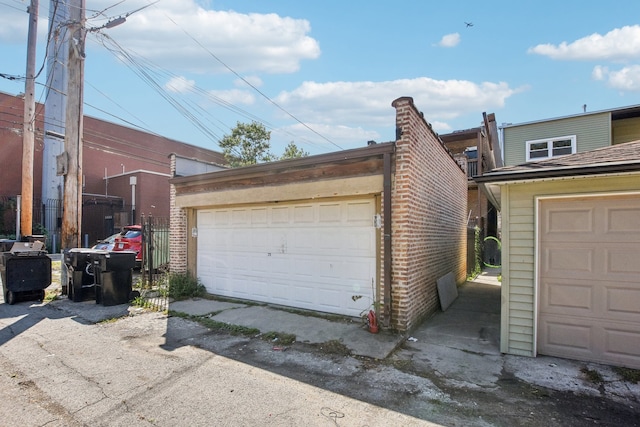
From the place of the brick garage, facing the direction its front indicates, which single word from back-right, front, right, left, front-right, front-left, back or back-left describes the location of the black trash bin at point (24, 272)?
front-right

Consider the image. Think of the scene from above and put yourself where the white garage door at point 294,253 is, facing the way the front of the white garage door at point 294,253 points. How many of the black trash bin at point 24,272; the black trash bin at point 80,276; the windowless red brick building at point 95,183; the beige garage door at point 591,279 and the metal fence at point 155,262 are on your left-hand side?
1

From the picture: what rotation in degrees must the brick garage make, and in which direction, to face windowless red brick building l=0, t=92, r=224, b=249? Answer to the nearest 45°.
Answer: approximately 90° to its right

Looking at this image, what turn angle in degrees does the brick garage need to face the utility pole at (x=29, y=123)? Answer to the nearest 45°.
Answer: approximately 90° to its right

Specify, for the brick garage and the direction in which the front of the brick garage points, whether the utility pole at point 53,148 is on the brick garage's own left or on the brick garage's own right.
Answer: on the brick garage's own right

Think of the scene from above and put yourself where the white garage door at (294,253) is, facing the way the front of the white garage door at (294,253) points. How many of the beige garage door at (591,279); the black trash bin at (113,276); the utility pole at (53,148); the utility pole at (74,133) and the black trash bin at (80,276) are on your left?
1

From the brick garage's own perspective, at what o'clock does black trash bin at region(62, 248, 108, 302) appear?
The black trash bin is roughly at 2 o'clock from the brick garage.

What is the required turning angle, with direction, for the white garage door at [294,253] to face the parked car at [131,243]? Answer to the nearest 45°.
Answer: approximately 90° to its right

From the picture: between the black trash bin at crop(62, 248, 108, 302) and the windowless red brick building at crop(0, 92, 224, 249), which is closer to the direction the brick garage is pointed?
the black trash bin

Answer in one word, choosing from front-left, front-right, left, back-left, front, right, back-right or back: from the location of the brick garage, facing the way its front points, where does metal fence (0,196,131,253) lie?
right

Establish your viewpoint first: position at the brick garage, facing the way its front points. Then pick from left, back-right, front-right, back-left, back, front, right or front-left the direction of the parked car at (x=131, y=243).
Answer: right

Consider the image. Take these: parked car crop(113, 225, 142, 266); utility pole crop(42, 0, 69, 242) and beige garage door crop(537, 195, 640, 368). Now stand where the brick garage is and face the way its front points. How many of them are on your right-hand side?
2

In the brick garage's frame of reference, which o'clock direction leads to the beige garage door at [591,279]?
The beige garage door is roughly at 9 o'clock from the brick garage.

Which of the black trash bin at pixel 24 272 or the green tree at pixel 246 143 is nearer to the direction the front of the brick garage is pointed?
the black trash bin

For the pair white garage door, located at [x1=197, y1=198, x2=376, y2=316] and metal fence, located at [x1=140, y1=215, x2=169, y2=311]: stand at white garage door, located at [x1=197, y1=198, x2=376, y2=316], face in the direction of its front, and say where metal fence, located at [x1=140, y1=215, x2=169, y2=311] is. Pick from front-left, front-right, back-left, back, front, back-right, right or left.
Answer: right

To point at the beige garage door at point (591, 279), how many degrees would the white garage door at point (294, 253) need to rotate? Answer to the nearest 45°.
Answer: approximately 90° to its left
